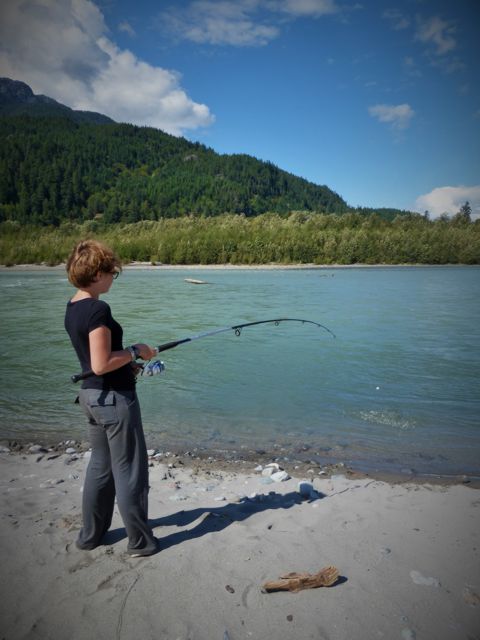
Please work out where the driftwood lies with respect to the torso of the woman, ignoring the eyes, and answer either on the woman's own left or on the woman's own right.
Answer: on the woman's own right

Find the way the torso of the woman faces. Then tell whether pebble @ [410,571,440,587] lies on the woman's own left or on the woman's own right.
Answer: on the woman's own right

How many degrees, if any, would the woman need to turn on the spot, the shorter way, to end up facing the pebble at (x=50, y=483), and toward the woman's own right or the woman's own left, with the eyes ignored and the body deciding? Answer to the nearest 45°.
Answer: approximately 45° to the woman's own left

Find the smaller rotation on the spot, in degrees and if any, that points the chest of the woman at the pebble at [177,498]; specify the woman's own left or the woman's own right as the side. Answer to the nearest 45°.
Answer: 0° — they already face it

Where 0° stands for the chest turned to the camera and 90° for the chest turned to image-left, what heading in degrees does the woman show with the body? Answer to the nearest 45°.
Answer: approximately 225°

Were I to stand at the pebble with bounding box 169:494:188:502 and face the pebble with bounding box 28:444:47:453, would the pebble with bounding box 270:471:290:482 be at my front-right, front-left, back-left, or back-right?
back-right

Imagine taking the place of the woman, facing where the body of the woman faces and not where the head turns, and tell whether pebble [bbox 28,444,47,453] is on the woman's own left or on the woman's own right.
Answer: on the woman's own left
